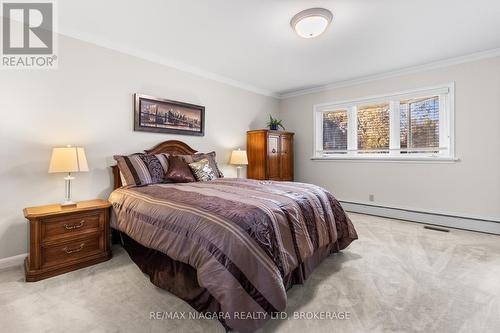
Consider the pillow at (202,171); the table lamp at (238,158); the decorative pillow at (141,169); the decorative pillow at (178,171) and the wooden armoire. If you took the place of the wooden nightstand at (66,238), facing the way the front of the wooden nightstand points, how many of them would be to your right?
0

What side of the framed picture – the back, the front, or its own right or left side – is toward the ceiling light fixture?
front

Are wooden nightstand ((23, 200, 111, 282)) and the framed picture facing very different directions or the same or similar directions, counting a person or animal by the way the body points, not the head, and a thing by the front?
same or similar directions

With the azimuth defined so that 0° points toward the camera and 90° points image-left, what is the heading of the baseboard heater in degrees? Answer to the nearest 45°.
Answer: approximately 45°

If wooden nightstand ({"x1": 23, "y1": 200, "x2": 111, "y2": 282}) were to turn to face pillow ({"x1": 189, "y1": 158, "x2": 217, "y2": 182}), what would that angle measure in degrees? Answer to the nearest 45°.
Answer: approximately 45° to its left

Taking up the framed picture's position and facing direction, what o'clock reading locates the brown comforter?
The brown comforter is roughly at 1 o'clock from the framed picture.

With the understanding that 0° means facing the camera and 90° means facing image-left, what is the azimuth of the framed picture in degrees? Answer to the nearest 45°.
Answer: approximately 315°

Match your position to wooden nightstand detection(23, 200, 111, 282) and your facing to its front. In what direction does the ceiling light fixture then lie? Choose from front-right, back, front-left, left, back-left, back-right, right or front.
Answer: front

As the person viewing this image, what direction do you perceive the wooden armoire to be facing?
facing the viewer and to the right of the viewer

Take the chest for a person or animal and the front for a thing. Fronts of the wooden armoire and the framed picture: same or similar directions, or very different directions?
same or similar directions

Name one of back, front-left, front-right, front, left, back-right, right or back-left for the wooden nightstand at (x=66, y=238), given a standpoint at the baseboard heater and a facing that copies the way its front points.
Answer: front

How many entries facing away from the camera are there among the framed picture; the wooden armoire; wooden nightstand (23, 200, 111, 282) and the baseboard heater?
0

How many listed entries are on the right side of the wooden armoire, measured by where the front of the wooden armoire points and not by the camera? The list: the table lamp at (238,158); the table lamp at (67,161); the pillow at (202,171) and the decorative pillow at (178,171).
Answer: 4

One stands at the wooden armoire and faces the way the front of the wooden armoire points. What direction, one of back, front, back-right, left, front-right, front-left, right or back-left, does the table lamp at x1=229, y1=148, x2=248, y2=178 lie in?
right

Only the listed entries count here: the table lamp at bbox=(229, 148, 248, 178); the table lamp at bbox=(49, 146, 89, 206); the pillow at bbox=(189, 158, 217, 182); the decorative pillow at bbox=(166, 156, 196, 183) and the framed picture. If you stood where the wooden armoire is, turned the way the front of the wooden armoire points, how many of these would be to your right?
5

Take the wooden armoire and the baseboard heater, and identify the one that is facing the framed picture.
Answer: the baseboard heater

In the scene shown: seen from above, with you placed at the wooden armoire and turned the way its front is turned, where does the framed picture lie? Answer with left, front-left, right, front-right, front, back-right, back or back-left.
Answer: right
